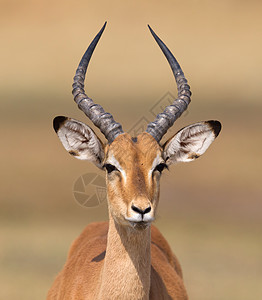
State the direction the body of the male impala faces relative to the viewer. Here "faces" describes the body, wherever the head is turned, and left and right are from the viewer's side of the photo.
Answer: facing the viewer
